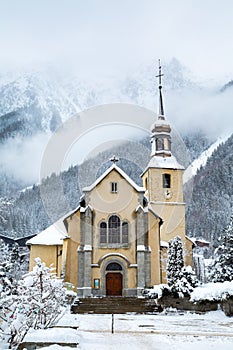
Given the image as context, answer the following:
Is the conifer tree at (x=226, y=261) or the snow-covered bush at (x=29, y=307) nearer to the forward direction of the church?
the snow-covered bush

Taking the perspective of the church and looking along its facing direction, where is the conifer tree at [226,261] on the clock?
The conifer tree is roughly at 10 o'clock from the church.

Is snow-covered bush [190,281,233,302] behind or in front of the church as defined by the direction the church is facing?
in front

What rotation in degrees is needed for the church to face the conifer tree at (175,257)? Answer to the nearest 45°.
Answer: approximately 45° to its left

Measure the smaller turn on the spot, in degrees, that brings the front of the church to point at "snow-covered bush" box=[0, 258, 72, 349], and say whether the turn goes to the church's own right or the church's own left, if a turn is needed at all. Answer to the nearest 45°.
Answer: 0° — it already faces it

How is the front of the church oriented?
toward the camera

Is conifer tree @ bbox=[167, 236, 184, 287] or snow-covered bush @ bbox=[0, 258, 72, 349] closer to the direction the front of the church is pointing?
the snow-covered bush

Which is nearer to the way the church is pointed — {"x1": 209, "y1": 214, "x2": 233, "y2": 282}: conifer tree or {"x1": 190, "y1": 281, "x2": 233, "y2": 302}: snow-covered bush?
the snow-covered bush
